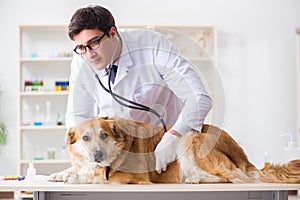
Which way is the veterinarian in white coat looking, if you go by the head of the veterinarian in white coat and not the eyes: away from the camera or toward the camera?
toward the camera

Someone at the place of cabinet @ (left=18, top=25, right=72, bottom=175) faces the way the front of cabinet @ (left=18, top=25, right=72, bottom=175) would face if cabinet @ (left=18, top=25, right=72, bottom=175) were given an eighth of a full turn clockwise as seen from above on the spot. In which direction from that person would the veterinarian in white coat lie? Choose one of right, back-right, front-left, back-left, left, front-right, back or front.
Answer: front-left

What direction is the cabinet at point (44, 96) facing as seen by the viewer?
toward the camera

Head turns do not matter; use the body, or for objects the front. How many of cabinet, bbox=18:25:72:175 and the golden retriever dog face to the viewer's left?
1

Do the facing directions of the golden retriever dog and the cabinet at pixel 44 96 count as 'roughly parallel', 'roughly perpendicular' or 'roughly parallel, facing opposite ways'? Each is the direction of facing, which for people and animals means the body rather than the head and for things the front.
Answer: roughly perpendicular

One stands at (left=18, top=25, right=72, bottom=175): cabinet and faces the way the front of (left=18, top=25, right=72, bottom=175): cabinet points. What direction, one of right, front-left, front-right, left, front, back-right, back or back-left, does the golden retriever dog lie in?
front

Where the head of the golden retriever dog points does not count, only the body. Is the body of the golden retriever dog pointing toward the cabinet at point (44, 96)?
no

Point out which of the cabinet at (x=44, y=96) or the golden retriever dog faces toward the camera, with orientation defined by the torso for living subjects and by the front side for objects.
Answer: the cabinet

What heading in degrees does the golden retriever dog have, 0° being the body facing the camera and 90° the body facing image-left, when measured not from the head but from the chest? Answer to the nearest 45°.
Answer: approximately 90°

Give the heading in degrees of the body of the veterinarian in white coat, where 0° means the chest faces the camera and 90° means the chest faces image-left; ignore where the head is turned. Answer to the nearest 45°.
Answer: approximately 45°
